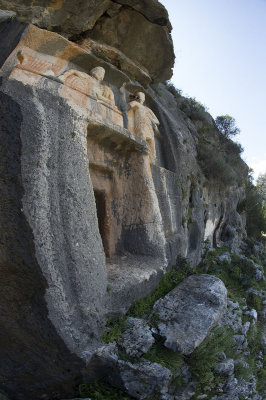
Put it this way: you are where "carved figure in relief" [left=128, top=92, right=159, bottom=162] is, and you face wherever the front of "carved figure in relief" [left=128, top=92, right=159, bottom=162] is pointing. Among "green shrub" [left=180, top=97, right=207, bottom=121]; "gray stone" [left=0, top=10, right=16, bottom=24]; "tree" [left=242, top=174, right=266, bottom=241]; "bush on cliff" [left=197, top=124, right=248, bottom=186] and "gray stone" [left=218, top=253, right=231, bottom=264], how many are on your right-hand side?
1

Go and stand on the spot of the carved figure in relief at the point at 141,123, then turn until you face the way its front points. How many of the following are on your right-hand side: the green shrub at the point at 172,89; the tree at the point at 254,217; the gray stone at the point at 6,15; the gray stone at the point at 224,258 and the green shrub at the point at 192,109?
1

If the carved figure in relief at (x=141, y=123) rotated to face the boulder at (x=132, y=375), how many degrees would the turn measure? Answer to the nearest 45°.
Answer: approximately 45° to its right

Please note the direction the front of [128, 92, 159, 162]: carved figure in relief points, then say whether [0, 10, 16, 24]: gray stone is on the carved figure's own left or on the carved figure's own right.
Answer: on the carved figure's own right

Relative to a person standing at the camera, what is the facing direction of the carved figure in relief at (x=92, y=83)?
facing the viewer and to the right of the viewer

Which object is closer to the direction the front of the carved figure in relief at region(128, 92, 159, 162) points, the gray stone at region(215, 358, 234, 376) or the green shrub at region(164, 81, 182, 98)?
the gray stone

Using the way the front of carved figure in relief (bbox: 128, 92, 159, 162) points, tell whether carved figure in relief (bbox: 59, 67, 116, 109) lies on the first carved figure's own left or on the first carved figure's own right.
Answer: on the first carved figure's own right

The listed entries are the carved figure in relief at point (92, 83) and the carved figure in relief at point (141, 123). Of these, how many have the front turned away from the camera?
0

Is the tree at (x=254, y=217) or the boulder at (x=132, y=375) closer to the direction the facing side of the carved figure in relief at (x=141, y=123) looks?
the boulder

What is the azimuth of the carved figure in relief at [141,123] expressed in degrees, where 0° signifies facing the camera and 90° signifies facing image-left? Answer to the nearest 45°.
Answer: approximately 315°

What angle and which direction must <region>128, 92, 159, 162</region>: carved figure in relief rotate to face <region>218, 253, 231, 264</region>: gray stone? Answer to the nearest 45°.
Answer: approximately 90° to its left
